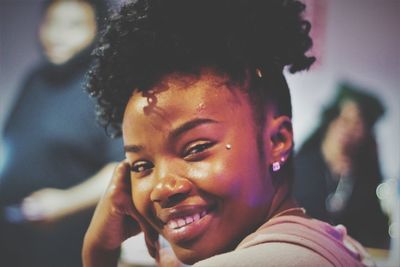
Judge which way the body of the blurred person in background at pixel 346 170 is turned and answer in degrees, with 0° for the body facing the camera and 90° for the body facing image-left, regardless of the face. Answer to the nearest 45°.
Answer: approximately 45°

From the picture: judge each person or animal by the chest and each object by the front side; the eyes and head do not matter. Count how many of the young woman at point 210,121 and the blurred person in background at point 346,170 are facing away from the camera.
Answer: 0

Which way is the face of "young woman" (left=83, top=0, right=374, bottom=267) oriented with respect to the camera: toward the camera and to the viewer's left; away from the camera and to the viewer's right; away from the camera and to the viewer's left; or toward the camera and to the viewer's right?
toward the camera and to the viewer's left

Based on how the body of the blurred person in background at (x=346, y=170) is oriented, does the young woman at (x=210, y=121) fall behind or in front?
in front

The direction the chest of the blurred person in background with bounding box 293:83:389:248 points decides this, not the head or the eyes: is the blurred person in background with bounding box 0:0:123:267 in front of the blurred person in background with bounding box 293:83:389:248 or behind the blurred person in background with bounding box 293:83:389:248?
in front

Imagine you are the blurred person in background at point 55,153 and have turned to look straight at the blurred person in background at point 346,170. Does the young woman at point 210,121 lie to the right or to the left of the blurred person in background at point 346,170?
right
